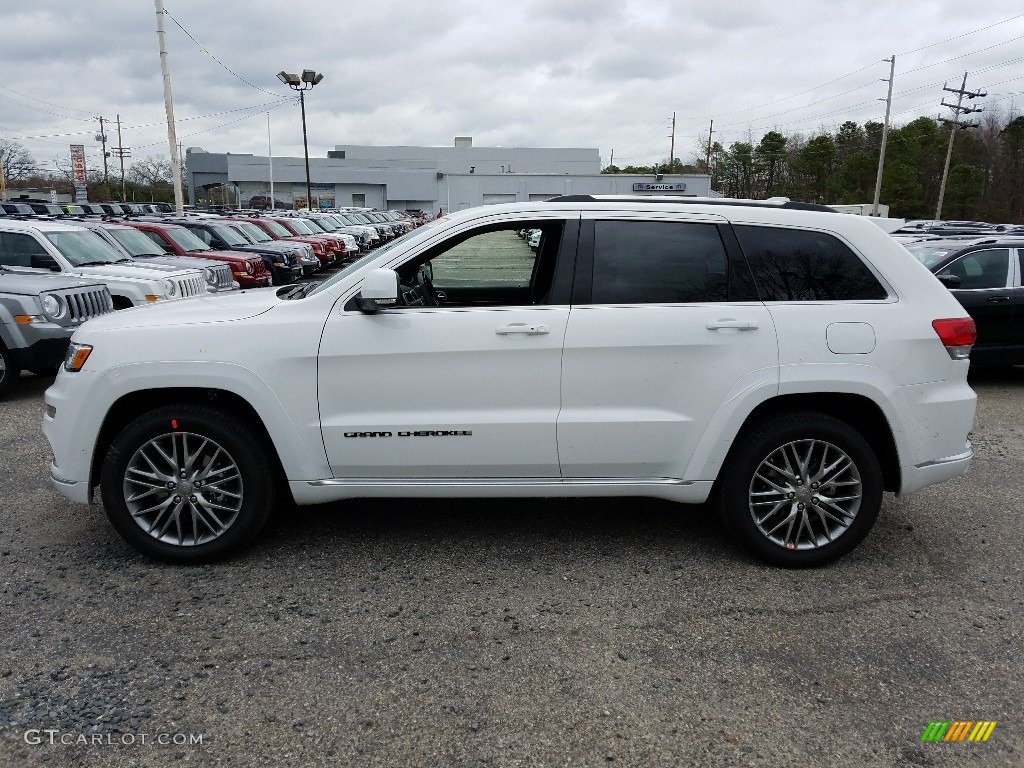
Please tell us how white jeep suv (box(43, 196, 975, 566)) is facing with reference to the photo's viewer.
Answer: facing to the left of the viewer

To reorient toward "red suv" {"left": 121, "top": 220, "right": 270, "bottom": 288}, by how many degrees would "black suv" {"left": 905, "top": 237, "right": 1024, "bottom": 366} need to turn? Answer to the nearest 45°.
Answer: approximately 45° to its right

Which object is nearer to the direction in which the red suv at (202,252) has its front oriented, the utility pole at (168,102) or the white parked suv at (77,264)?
the white parked suv

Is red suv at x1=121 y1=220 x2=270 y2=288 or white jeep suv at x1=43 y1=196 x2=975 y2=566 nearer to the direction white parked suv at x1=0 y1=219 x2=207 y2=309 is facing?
the white jeep suv

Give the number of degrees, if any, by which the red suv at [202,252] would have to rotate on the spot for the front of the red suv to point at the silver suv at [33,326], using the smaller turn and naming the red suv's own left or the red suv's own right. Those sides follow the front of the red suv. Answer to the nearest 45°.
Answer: approximately 45° to the red suv's own right

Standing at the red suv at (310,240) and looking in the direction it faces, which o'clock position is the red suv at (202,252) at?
the red suv at (202,252) is roughly at 2 o'clock from the red suv at (310,240).

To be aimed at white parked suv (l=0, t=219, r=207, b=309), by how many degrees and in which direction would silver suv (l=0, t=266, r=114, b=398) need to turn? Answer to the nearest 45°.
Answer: approximately 135° to its left
